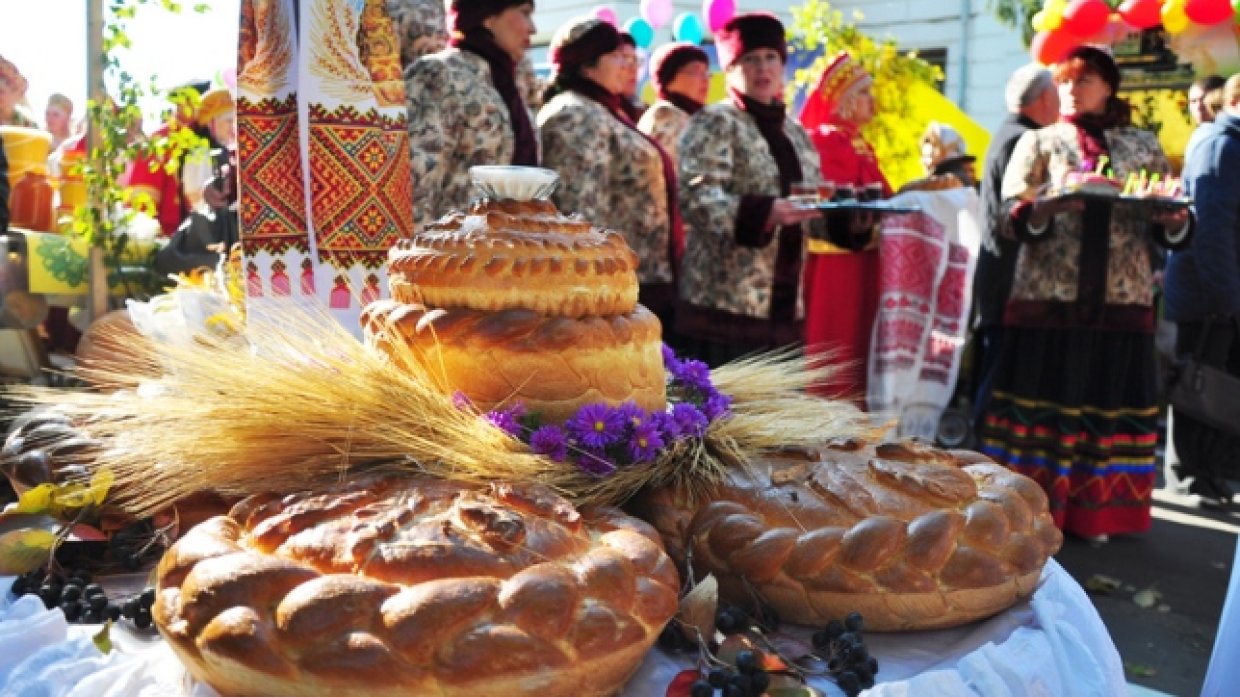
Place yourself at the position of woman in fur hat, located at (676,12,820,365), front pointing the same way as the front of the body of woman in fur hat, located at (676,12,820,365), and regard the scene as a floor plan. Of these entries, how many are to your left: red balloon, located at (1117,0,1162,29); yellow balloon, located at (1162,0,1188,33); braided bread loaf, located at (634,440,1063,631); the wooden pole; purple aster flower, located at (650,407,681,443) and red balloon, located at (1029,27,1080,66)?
3

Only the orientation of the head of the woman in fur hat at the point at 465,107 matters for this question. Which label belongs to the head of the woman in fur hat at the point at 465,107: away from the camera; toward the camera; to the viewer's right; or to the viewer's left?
to the viewer's right

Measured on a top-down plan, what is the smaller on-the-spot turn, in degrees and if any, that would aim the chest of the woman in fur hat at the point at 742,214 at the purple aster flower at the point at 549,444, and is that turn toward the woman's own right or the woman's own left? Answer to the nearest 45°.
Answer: approximately 45° to the woman's own right

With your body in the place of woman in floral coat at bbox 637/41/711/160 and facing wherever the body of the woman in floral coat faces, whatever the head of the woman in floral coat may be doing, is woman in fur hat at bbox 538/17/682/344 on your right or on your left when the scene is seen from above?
on your right

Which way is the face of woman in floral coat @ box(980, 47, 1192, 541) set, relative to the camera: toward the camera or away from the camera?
toward the camera

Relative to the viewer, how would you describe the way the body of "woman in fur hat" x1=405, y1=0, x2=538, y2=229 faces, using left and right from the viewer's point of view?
facing to the right of the viewer

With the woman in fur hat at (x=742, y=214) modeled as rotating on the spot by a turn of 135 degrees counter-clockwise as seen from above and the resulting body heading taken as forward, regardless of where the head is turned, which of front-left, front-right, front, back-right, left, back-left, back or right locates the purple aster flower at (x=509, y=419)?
back

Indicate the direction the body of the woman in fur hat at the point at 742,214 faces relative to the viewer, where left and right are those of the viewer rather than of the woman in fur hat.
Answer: facing the viewer and to the right of the viewer

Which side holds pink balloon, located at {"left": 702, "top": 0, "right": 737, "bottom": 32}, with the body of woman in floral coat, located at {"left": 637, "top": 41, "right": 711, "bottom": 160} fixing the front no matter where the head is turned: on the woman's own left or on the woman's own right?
on the woman's own left

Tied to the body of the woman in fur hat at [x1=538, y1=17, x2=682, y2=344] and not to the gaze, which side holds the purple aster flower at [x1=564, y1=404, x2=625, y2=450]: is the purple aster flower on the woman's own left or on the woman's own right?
on the woman's own right

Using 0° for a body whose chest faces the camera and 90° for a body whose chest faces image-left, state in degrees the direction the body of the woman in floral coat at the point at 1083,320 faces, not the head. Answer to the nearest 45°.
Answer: approximately 0°
